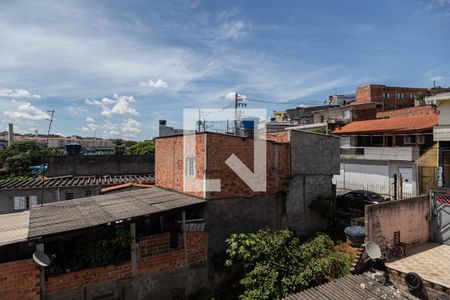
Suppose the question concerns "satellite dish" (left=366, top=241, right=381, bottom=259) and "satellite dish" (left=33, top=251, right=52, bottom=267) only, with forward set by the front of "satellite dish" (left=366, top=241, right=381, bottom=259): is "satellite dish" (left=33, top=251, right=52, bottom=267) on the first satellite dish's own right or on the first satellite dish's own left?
on the first satellite dish's own right

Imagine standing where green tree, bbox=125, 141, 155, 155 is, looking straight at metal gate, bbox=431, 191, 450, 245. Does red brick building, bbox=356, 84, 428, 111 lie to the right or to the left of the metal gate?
left

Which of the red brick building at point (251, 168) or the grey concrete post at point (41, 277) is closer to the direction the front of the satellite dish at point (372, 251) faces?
the grey concrete post

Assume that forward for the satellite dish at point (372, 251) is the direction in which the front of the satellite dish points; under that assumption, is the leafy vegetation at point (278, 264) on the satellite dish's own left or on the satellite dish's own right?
on the satellite dish's own right
